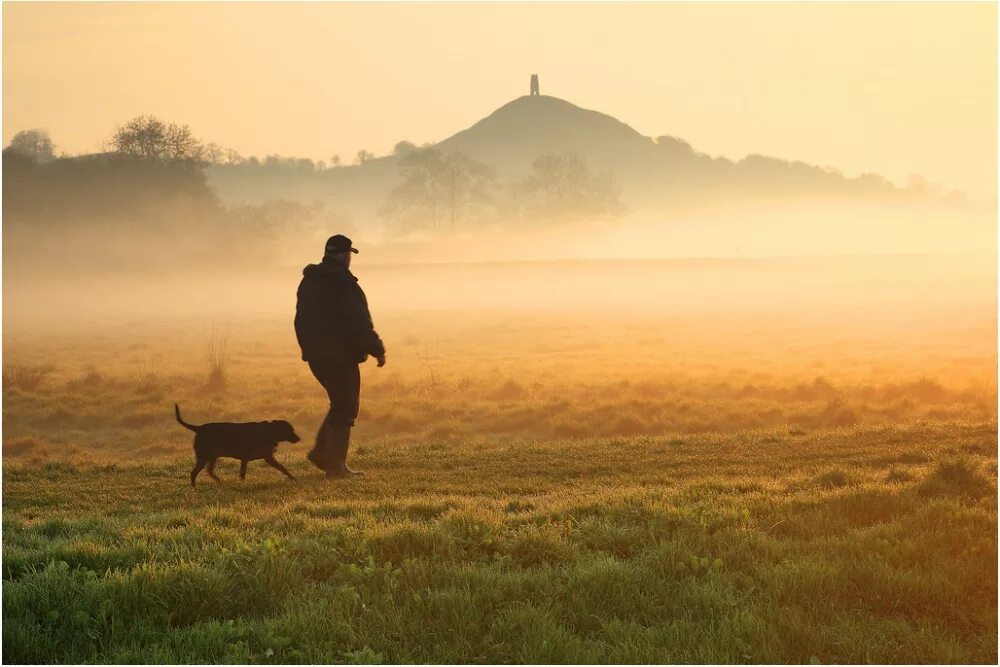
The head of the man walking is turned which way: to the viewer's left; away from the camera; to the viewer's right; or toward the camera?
to the viewer's right

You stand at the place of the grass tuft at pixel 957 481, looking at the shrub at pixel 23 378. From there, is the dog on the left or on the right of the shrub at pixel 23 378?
left

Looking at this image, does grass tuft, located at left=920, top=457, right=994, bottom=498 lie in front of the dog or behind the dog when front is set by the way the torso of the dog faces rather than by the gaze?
in front

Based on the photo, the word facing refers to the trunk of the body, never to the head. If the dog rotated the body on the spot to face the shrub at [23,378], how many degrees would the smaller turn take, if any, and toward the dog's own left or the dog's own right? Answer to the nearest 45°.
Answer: approximately 90° to the dog's own left

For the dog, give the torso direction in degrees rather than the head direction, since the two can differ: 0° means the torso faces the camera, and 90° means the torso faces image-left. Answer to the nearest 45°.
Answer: approximately 270°
